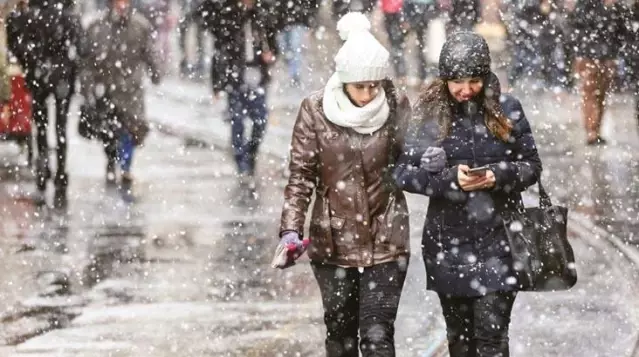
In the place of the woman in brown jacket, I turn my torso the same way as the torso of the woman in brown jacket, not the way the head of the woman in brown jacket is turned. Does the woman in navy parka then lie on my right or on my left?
on my left

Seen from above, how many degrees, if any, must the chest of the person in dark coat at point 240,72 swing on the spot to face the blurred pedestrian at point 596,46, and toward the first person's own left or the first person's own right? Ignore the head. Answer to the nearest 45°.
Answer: approximately 90° to the first person's own left

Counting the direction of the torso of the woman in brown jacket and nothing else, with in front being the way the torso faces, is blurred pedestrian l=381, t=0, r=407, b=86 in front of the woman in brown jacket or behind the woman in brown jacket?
behind

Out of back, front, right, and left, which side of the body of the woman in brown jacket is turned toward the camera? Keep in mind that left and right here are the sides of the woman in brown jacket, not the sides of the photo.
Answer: front

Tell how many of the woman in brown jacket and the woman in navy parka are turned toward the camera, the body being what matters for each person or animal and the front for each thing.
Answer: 2

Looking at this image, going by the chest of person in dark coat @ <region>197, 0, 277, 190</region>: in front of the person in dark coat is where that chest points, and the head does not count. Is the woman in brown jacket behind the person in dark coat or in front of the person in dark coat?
in front

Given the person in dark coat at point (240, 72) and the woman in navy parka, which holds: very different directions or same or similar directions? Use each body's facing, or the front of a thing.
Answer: same or similar directions

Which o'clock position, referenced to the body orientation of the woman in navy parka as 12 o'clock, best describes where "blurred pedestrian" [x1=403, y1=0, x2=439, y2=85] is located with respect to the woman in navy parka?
The blurred pedestrian is roughly at 6 o'clock from the woman in navy parka.

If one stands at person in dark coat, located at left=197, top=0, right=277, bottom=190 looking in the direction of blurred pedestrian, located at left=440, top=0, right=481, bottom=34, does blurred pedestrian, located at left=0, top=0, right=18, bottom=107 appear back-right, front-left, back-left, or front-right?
back-left

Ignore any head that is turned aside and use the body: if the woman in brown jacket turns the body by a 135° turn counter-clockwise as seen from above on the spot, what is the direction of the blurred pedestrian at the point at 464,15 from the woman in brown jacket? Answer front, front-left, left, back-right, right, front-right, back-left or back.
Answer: front-left

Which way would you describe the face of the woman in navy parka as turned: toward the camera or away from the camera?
toward the camera

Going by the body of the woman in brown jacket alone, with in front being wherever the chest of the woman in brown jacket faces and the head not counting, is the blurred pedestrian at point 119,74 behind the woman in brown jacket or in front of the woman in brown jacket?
behind

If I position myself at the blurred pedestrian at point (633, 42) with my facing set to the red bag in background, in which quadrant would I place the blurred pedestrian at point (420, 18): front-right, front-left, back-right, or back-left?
front-right

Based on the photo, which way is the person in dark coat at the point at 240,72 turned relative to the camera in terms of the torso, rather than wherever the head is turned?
toward the camera
